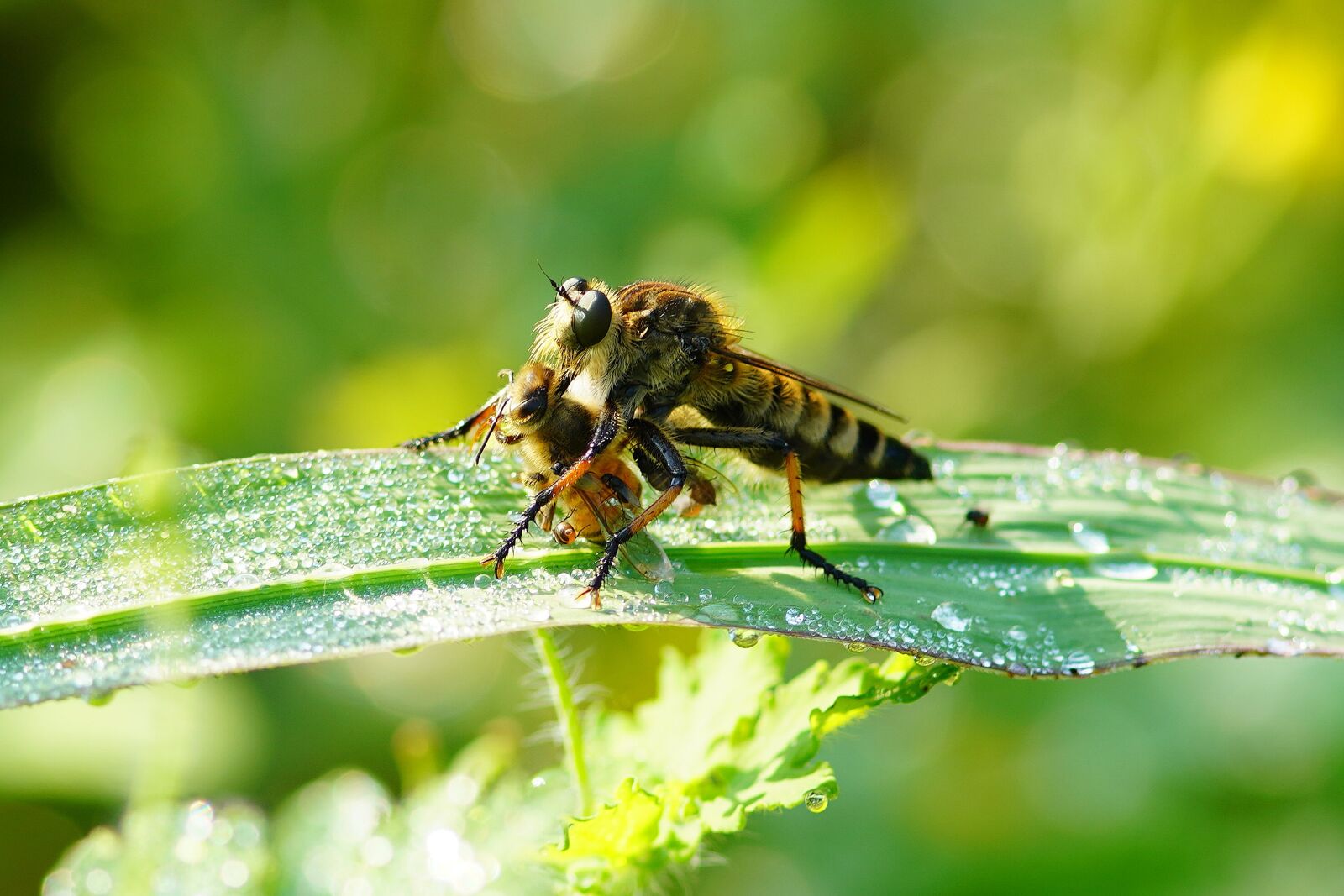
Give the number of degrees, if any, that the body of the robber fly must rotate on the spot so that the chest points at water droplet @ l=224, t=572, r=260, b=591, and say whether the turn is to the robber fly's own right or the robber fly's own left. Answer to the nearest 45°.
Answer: approximately 45° to the robber fly's own left

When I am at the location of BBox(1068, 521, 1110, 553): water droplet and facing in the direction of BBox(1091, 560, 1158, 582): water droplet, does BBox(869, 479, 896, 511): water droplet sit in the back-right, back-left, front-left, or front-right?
back-right

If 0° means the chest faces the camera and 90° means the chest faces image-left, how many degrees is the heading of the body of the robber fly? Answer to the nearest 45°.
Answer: approximately 90°
